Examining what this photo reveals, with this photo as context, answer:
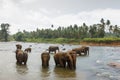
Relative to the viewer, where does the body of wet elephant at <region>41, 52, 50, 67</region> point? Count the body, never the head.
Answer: away from the camera

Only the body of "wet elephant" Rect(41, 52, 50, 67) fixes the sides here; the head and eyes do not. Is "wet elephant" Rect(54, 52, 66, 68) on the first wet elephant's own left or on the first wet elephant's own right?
on the first wet elephant's own right

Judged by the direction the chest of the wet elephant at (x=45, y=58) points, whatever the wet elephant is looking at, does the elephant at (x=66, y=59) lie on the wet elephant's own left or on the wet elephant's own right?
on the wet elephant's own right
